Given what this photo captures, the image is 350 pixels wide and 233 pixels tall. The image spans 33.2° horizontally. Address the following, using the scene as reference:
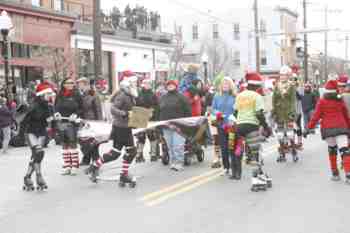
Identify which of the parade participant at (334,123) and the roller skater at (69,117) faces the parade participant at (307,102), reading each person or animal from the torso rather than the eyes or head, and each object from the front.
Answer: the parade participant at (334,123)

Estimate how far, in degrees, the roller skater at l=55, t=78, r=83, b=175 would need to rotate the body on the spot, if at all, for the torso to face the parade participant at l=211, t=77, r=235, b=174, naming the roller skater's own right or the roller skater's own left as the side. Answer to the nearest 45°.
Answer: approximately 90° to the roller skater's own left

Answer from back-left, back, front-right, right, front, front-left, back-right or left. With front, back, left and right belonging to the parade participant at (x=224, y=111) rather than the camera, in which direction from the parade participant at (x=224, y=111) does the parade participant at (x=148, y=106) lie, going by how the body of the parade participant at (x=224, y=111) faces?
back-right

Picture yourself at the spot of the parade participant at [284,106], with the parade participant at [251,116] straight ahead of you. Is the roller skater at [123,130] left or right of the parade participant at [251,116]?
right

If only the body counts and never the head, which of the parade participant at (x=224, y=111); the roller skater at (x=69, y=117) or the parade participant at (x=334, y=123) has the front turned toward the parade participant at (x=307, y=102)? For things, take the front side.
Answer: the parade participant at (x=334, y=123)

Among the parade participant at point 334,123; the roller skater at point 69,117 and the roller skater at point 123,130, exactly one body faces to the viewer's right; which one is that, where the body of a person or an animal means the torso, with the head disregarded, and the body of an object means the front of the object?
the roller skater at point 123,130

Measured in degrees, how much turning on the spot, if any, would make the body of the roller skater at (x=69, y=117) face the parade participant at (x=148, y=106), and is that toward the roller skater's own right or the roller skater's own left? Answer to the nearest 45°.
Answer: approximately 135° to the roller skater's own left

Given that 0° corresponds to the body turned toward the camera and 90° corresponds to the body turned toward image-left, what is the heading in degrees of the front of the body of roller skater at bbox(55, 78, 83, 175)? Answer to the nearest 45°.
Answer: approximately 0°

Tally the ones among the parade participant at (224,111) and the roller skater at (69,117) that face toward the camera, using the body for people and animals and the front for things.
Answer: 2

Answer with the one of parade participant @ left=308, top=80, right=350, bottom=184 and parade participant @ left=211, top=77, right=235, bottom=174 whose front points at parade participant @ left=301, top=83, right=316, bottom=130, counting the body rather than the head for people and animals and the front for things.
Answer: parade participant @ left=308, top=80, right=350, bottom=184

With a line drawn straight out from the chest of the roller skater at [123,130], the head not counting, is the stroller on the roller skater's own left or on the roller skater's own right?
on the roller skater's own left
